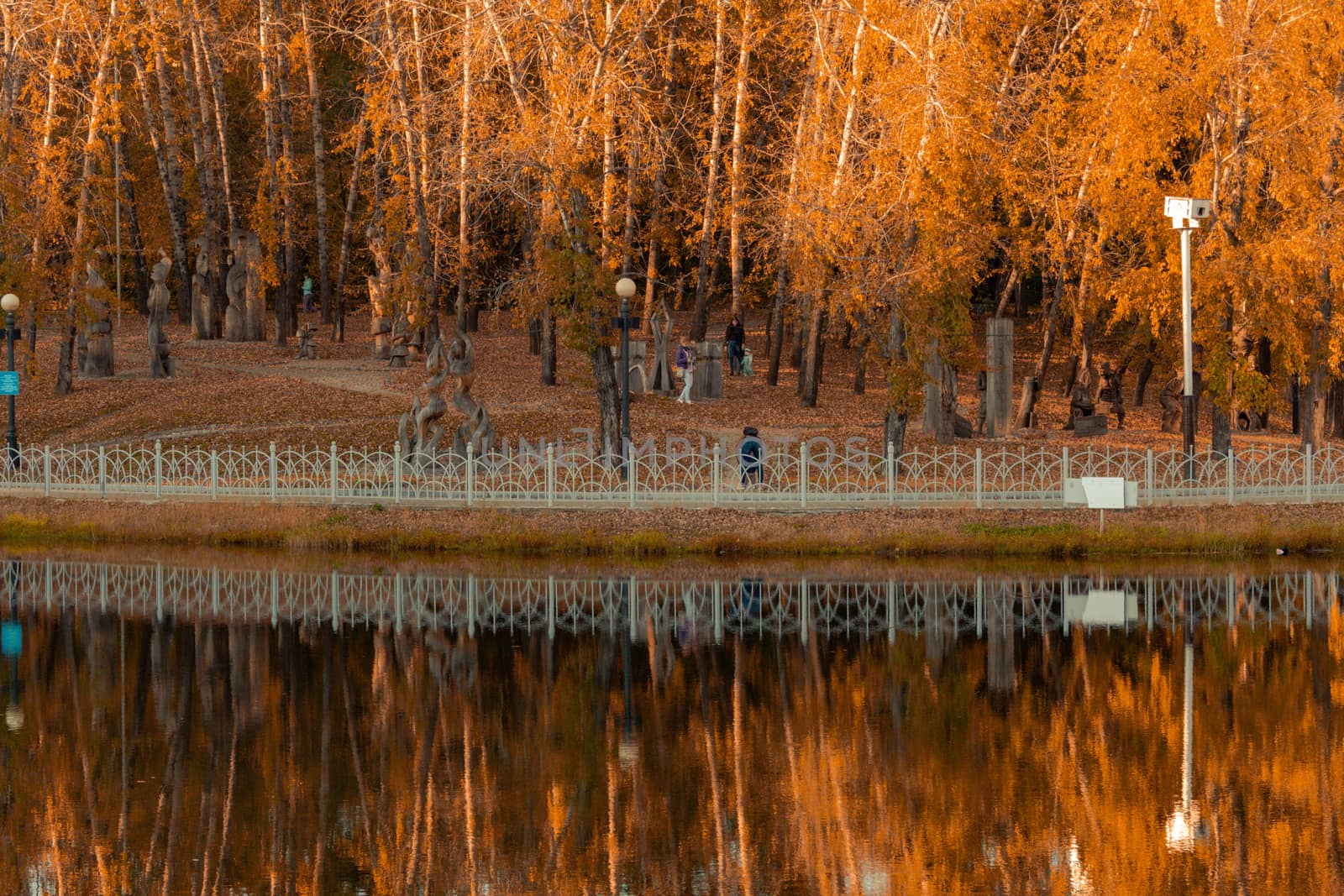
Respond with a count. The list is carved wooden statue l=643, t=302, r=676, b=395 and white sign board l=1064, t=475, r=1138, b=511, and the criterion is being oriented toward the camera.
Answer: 2

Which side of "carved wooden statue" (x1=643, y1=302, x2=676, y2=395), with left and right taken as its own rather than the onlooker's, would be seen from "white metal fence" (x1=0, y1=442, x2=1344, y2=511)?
front

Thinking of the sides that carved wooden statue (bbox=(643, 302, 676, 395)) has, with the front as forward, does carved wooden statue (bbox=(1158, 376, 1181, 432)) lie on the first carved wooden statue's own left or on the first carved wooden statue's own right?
on the first carved wooden statue's own left

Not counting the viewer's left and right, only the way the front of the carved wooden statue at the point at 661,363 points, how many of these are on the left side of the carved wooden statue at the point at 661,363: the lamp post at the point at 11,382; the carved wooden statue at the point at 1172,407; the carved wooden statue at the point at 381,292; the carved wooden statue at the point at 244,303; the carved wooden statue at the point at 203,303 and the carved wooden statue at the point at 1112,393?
2

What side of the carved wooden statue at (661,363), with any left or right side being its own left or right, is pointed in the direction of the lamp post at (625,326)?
front

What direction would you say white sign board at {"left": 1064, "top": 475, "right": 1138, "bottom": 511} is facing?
toward the camera

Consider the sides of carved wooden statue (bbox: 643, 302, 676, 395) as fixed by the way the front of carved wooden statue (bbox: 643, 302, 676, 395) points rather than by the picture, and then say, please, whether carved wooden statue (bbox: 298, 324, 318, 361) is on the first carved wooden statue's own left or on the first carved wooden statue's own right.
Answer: on the first carved wooden statue's own right

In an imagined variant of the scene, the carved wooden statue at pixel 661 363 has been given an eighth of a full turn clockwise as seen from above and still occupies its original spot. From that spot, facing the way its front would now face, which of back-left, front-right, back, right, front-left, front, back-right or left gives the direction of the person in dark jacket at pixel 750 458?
front-left

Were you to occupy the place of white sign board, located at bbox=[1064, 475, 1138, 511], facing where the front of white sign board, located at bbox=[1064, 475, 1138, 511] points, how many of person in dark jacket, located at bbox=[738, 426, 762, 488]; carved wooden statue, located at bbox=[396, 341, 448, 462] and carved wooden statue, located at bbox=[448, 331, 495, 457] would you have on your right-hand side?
3

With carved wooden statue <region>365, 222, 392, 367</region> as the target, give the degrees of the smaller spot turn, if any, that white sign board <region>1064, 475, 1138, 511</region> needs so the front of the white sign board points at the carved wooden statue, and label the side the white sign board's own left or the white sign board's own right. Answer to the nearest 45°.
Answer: approximately 135° to the white sign board's own right

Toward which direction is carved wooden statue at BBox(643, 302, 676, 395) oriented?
toward the camera

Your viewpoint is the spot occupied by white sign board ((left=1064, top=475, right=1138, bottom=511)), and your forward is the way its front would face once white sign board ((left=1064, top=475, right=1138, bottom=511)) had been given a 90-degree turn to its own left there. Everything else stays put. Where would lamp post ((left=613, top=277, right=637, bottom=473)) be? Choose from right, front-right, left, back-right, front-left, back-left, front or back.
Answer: back
